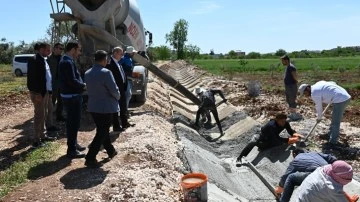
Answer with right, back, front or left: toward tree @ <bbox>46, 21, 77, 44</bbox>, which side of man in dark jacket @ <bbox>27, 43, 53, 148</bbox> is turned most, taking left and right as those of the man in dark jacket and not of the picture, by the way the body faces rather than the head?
left

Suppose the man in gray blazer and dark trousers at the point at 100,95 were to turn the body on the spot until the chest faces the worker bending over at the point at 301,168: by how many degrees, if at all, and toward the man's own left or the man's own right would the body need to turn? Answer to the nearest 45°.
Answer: approximately 90° to the man's own right

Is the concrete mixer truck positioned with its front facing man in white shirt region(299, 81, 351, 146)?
no

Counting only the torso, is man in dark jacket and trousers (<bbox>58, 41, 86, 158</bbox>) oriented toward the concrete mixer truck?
no

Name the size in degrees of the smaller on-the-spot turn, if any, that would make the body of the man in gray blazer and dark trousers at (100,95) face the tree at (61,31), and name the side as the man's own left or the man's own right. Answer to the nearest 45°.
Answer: approximately 45° to the man's own left

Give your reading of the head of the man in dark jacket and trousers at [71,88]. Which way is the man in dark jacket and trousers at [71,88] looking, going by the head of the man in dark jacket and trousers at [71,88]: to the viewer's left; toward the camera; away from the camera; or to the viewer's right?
to the viewer's right

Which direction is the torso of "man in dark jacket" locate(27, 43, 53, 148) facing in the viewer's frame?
to the viewer's right

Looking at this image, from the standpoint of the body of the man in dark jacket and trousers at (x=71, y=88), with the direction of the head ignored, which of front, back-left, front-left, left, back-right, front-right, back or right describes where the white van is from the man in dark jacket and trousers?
left

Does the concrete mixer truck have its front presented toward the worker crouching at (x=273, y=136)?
no

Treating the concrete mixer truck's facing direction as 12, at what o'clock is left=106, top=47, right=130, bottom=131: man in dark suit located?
The man in dark suit is roughly at 4 o'clock from the concrete mixer truck.
